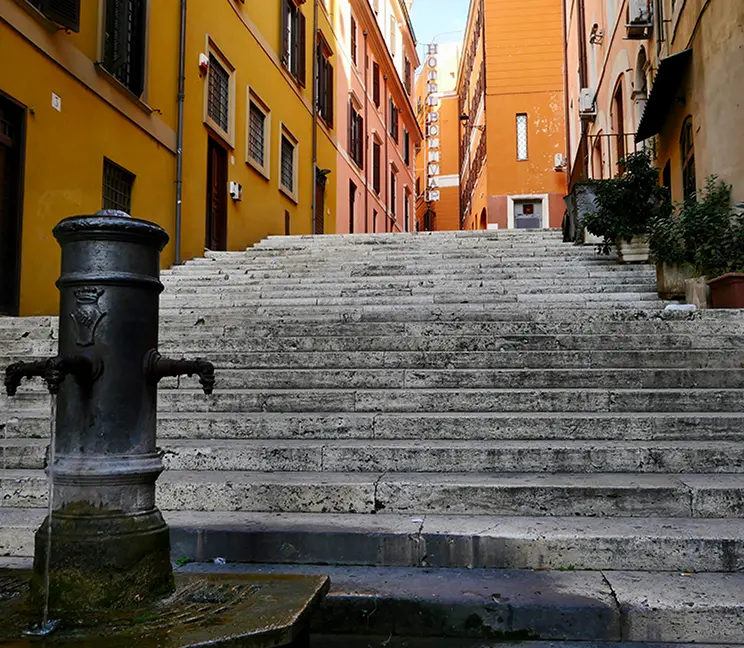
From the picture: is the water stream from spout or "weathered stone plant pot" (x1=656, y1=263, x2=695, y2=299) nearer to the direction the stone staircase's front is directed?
the water stream from spout

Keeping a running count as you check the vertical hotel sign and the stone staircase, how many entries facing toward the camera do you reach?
2

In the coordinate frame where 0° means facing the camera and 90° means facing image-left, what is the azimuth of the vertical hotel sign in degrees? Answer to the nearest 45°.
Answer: approximately 0°

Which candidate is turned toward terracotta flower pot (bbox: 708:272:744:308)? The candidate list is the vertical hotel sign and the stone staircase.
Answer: the vertical hotel sign

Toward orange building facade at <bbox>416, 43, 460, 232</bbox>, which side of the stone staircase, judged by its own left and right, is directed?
back

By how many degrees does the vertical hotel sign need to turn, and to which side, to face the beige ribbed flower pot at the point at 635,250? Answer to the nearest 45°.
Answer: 0° — it already faces it

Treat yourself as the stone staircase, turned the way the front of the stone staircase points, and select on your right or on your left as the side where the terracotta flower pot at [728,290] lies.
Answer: on your left

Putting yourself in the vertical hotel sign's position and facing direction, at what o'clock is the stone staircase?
The stone staircase is roughly at 12 o'clock from the vertical hotel sign.

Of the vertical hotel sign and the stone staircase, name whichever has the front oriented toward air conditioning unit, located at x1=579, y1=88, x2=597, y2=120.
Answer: the vertical hotel sign
